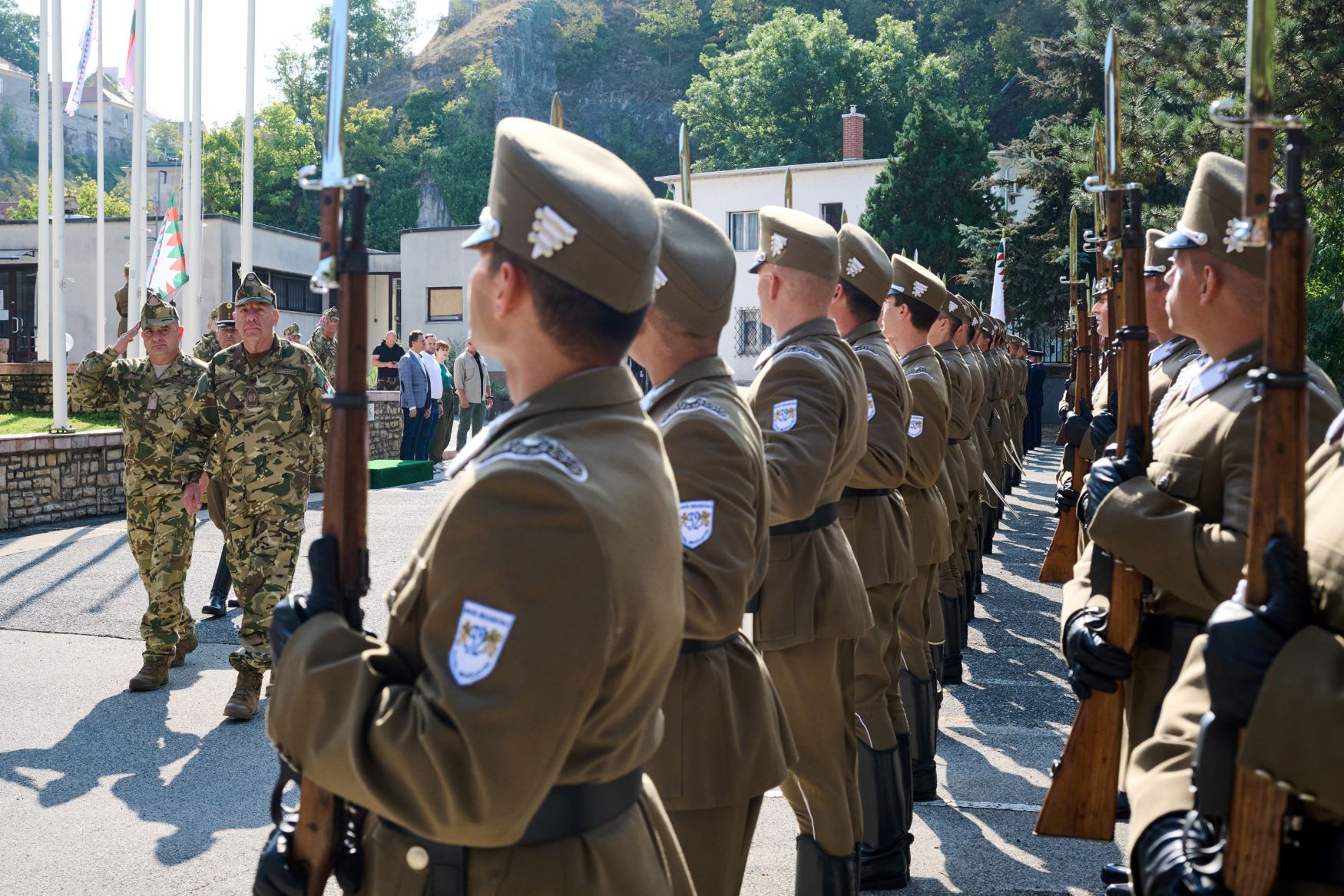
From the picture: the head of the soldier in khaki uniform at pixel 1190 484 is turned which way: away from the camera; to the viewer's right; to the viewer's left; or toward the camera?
to the viewer's left

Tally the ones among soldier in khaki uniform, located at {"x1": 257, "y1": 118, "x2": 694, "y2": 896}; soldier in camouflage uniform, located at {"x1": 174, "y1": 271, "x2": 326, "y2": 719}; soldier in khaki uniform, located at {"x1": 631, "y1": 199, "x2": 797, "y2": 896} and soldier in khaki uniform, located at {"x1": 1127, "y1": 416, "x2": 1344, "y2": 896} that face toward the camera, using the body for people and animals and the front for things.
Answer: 1

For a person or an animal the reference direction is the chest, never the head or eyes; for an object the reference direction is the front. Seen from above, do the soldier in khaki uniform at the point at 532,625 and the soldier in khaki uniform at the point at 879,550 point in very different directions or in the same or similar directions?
same or similar directions

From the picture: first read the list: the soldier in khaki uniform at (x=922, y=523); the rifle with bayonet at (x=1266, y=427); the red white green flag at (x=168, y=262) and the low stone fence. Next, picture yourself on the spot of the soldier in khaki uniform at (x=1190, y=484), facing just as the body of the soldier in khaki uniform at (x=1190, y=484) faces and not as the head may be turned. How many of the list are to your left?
1

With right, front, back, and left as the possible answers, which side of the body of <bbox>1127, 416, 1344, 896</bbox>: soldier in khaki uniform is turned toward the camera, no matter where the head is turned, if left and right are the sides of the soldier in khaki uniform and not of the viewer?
left

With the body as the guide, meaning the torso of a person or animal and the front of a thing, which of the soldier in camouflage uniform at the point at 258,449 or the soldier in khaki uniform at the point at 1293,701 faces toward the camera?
the soldier in camouflage uniform

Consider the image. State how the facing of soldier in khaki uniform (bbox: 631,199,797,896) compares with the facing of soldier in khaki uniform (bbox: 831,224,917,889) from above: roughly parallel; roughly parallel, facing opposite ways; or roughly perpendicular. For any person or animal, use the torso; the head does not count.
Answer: roughly parallel

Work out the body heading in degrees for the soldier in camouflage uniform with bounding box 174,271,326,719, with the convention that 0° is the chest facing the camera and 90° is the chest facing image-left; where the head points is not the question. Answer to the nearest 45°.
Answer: approximately 0°

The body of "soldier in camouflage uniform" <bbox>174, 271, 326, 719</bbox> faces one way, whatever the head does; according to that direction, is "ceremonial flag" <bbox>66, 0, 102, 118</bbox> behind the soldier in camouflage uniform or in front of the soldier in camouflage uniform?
behind
